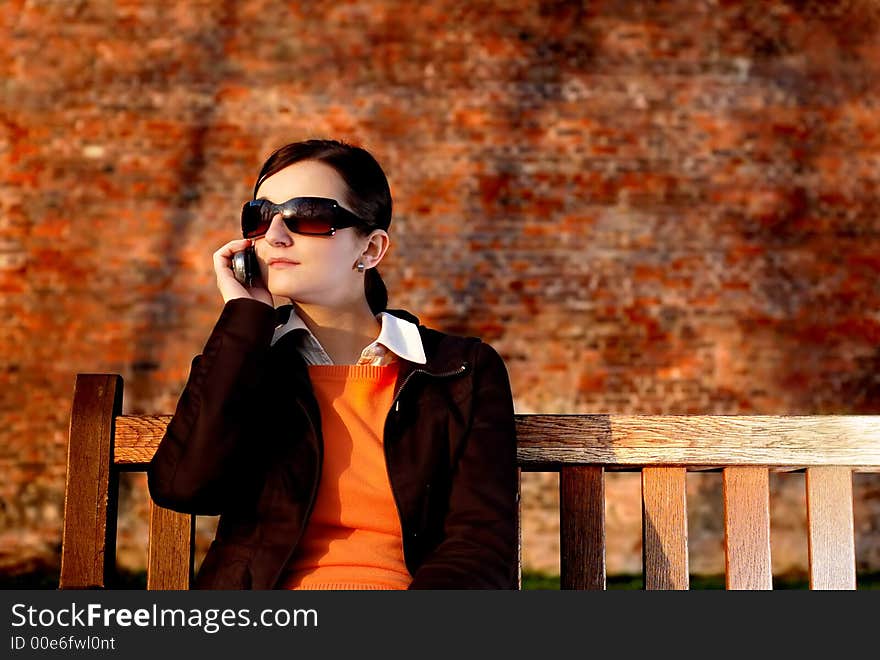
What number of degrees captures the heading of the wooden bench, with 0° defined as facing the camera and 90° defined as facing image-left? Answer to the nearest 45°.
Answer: approximately 0°
